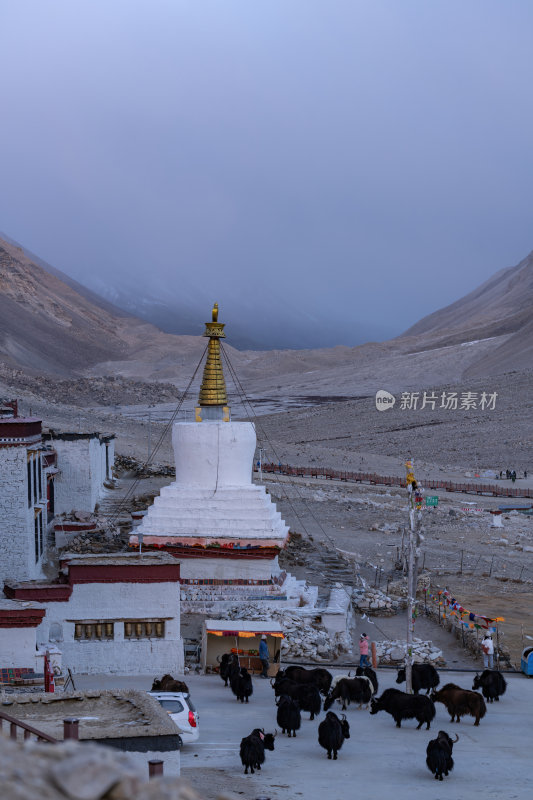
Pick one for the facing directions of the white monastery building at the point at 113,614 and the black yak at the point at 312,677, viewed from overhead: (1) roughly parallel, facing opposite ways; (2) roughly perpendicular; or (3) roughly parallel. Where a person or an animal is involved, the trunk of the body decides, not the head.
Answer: roughly perpendicular

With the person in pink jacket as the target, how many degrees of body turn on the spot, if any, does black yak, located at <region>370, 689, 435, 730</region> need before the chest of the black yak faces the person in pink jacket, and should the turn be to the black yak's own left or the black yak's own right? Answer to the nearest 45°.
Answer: approximately 90° to the black yak's own right

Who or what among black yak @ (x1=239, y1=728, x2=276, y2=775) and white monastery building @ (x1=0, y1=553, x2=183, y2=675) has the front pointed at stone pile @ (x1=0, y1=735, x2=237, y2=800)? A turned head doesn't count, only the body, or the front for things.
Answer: the white monastery building

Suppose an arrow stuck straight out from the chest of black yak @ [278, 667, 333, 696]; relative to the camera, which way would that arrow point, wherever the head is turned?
to the viewer's left

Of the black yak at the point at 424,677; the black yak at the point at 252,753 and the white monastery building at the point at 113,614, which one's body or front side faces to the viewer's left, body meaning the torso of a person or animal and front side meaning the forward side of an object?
the black yak at the point at 424,677

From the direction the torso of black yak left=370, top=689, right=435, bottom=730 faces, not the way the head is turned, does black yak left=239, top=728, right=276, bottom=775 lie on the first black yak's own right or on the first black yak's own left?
on the first black yak's own left

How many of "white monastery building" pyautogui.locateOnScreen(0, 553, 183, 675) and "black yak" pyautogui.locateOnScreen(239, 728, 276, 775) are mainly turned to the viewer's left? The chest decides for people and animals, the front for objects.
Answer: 0

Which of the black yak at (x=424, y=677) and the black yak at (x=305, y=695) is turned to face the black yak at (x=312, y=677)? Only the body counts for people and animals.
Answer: the black yak at (x=424, y=677)

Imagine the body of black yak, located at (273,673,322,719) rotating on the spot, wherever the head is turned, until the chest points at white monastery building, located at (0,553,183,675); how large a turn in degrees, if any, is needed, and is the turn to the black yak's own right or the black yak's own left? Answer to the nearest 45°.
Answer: approximately 45° to the black yak's own right

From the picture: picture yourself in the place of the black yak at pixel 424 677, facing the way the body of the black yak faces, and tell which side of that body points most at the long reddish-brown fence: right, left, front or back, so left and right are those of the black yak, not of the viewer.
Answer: right

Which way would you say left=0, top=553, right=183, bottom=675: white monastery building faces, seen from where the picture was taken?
facing the viewer
